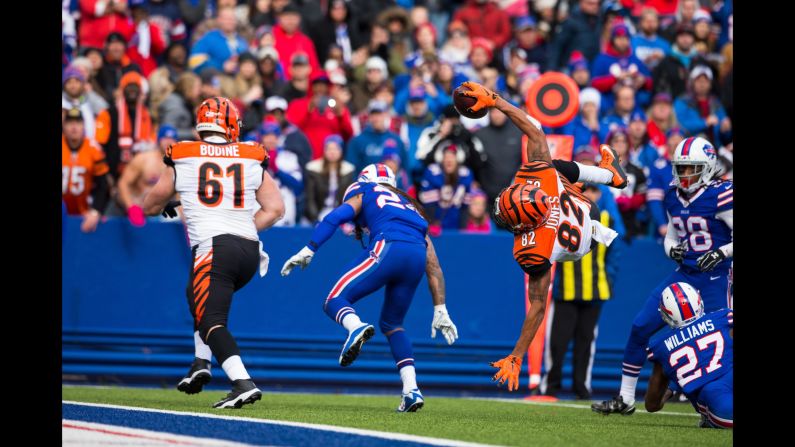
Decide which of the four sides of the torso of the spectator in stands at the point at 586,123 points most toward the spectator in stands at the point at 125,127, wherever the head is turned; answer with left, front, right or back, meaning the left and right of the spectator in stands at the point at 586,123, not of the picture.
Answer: right

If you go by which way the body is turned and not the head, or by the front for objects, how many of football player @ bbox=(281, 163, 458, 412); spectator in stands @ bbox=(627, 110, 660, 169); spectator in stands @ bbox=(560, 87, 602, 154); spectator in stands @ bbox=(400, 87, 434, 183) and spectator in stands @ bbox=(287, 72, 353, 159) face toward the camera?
4

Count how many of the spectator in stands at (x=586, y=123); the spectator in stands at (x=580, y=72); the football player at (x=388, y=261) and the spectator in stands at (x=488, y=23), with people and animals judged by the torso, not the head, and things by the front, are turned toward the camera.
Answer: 3

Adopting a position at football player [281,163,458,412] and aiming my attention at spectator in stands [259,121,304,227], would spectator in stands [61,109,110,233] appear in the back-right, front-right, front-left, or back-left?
front-left

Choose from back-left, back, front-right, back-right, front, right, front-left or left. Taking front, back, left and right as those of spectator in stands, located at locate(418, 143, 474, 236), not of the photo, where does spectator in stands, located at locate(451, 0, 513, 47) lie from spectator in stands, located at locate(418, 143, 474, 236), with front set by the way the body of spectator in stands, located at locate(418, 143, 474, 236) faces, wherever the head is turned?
back

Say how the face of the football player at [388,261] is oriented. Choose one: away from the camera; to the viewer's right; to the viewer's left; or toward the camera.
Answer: away from the camera

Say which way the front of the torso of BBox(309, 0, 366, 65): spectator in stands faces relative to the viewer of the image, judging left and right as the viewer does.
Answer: facing the viewer

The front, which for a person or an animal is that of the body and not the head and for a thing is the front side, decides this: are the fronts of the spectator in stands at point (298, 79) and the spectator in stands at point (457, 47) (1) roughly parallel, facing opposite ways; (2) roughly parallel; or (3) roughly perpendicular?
roughly parallel

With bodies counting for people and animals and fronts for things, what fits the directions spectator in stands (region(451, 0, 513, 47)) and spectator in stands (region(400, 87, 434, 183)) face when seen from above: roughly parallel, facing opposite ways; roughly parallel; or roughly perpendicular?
roughly parallel

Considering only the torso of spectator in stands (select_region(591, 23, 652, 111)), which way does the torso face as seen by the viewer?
toward the camera

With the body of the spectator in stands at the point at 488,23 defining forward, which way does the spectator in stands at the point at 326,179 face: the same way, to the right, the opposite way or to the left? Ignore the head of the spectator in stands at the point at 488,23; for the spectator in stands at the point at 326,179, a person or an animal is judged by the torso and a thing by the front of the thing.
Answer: the same way

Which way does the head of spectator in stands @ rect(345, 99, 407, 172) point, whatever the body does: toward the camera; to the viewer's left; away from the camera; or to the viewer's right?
toward the camera

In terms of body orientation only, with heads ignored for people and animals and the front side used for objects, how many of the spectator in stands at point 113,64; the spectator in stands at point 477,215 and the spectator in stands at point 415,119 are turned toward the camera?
3

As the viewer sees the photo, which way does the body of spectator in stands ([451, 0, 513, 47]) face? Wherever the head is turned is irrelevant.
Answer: toward the camera

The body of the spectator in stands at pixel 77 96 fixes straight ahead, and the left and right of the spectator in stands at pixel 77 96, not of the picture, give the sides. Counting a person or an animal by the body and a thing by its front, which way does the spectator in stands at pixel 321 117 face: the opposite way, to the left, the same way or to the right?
the same way

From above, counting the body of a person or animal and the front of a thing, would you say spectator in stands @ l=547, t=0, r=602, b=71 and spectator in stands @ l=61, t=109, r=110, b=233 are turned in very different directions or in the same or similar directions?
same or similar directions

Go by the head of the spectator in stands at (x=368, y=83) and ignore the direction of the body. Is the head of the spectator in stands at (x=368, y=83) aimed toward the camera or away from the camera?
toward the camera
